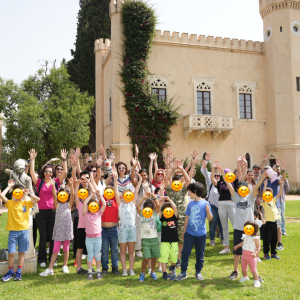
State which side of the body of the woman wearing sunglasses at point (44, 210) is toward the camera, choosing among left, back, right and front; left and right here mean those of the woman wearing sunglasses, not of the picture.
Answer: front

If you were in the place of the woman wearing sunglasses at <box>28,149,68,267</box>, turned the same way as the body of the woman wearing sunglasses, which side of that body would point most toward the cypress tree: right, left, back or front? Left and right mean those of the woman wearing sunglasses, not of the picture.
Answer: back

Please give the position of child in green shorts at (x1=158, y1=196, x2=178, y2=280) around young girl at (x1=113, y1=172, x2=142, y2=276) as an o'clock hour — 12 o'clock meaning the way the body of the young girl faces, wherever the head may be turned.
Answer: The child in green shorts is roughly at 10 o'clock from the young girl.

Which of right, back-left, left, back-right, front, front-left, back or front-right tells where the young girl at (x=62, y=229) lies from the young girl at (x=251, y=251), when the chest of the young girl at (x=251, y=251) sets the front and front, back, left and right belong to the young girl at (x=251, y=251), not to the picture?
front-right

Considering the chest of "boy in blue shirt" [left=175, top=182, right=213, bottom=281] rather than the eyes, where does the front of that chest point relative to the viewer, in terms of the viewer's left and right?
facing the viewer and to the left of the viewer

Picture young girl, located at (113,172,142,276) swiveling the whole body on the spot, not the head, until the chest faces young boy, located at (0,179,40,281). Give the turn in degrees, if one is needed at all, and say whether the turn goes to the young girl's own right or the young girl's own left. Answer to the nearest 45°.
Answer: approximately 90° to the young girl's own right

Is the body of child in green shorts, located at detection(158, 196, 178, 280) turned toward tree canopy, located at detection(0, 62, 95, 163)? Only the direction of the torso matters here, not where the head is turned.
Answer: no

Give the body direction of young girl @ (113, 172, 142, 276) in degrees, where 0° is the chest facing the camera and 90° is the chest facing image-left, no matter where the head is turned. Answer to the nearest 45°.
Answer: approximately 0°

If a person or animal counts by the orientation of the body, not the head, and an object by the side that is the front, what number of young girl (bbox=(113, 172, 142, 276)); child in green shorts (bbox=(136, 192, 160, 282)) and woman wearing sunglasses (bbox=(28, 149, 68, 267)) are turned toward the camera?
3

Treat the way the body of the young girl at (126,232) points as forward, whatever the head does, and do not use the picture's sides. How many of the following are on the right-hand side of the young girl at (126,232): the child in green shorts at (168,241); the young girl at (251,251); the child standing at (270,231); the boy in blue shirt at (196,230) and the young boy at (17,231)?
1

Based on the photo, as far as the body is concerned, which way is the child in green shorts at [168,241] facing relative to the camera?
toward the camera

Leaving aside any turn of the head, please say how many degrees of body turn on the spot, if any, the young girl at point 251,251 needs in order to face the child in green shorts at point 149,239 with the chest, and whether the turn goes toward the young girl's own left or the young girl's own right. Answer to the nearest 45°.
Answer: approximately 45° to the young girl's own right

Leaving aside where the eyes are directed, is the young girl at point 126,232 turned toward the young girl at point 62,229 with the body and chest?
no

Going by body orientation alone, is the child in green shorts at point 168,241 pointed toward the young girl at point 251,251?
no

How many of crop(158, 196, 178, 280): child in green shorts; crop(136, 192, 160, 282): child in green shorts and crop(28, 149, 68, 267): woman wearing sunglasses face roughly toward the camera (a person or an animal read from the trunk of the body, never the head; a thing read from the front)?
3
